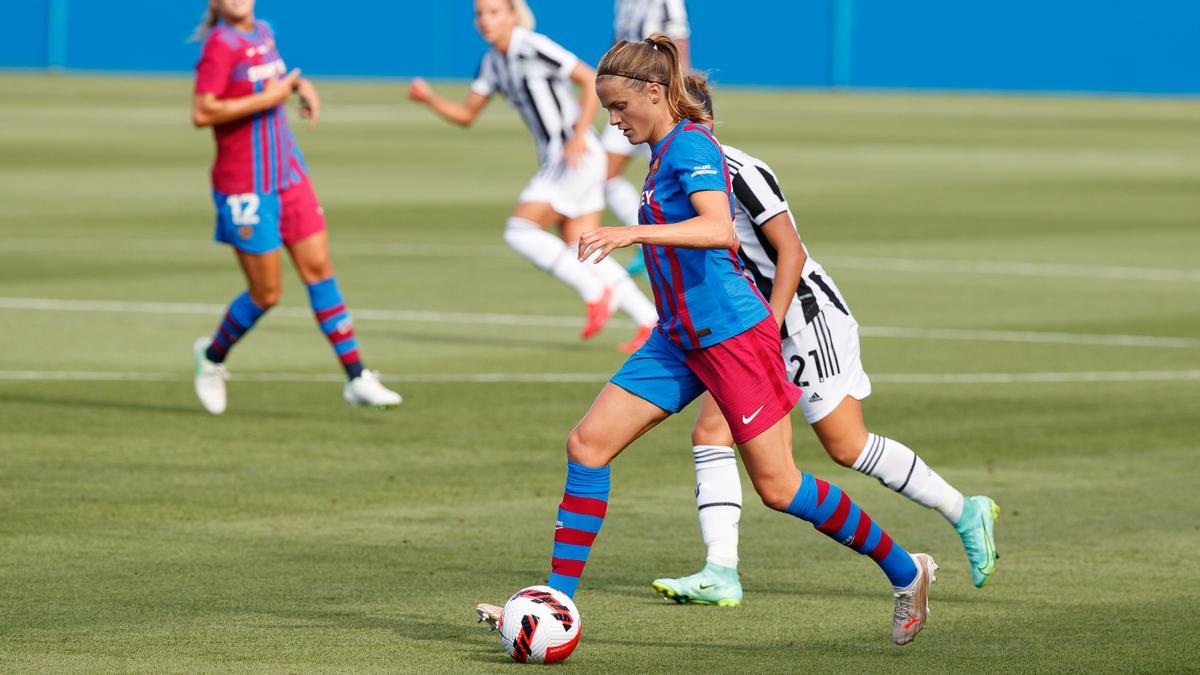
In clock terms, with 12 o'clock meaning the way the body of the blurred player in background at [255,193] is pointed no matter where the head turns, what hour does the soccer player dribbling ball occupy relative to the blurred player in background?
The soccer player dribbling ball is roughly at 1 o'clock from the blurred player in background.

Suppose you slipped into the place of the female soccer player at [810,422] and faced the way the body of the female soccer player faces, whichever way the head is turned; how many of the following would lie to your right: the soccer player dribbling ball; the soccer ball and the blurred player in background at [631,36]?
1

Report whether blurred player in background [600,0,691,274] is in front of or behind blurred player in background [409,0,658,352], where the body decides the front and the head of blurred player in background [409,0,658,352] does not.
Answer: behind

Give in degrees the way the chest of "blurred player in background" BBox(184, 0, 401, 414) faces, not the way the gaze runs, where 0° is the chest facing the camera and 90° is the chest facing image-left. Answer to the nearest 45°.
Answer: approximately 315°

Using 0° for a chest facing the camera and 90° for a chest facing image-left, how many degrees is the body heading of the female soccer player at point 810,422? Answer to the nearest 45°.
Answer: approximately 90°

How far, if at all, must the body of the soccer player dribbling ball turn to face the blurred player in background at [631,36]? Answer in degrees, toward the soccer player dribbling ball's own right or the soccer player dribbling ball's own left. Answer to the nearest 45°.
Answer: approximately 90° to the soccer player dribbling ball's own right

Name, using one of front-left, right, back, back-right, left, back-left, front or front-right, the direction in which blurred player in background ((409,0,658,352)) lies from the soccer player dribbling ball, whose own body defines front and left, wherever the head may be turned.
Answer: right

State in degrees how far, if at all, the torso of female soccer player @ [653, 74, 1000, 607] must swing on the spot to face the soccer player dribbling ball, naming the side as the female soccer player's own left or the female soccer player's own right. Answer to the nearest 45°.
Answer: approximately 45° to the female soccer player's own left

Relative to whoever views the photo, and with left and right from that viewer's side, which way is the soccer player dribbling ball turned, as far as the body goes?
facing to the left of the viewer

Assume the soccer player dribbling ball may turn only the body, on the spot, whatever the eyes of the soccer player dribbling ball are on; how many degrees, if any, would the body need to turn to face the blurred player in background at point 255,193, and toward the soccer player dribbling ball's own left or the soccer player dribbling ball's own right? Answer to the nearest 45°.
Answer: approximately 45° to the soccer player dribbling ball's own right

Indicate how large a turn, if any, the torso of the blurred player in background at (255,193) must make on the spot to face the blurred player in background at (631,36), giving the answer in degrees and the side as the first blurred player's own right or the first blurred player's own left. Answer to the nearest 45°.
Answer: approximately 90° to the first blurred player's own left

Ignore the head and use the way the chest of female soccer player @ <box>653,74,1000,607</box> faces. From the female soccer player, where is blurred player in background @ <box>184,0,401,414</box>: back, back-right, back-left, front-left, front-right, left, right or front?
front-right
